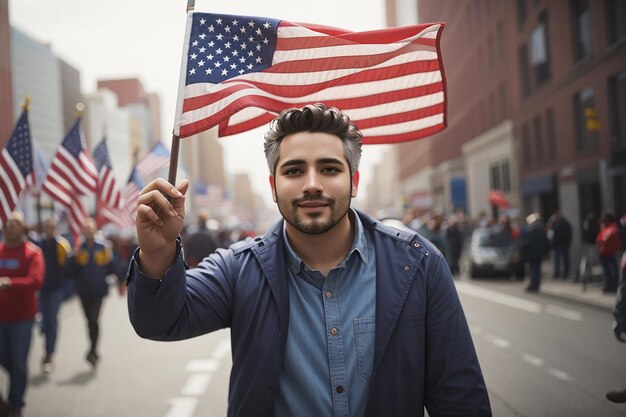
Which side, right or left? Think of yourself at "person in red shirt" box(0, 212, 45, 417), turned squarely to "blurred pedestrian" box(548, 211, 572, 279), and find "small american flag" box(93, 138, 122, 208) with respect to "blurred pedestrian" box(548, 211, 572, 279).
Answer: left

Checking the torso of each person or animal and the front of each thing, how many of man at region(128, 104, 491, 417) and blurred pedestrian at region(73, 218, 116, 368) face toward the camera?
2

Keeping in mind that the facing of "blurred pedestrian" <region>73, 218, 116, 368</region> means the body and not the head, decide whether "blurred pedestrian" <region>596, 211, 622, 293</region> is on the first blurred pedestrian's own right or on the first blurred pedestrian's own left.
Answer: on the first blurred pedestrian's own left

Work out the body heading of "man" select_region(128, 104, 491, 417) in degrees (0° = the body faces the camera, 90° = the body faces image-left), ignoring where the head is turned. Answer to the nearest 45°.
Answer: approximately 0°

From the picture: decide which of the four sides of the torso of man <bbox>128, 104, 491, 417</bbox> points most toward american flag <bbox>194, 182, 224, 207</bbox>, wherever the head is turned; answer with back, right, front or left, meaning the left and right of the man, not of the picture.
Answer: back

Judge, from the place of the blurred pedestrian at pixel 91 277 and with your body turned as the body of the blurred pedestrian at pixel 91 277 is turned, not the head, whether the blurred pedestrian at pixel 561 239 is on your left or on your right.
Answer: on your left

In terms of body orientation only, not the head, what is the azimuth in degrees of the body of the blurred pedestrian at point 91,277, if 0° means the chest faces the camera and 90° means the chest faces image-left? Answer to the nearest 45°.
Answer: approximately 0°

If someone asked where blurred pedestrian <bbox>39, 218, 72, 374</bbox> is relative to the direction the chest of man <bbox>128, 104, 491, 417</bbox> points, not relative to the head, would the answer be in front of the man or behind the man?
behind

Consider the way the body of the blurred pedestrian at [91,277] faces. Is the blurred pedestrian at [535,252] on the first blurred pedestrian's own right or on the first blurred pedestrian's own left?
on the first blurred pedestrian's own left
